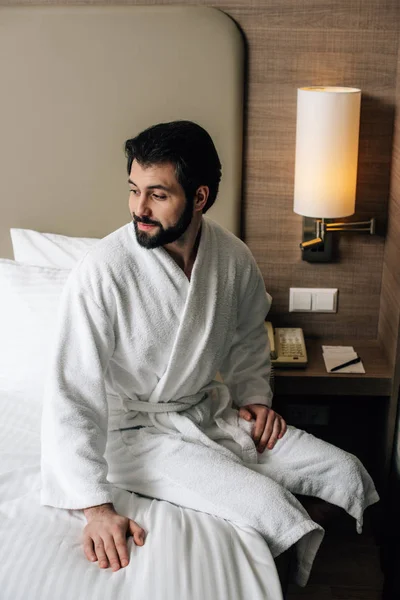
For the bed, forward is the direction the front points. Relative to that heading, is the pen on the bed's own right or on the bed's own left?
on the bed's own left

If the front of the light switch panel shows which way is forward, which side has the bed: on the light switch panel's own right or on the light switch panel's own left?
on the light switch panel's own right

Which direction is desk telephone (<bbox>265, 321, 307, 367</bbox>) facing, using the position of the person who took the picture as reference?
facing the viewer

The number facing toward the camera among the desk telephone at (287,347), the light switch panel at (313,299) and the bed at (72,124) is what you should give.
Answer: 3

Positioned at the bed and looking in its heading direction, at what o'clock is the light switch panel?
The light switch panel is roughly at 9 o'clock from the bed.

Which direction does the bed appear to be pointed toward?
toward the camera

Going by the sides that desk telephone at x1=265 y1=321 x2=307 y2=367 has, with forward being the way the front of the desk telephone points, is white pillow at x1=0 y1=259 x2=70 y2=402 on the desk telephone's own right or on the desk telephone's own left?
on the desk telephone's own right
